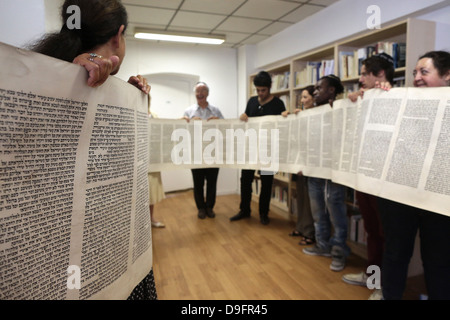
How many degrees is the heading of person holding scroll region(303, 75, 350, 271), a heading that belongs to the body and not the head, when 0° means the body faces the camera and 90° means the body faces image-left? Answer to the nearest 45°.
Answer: approximately 45°

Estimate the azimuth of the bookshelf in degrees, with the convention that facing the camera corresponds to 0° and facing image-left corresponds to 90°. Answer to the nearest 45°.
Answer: approximately 45°

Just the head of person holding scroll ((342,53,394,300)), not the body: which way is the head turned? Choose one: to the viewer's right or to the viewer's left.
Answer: to the viewer's left

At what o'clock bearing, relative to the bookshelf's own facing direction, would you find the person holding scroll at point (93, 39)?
The person holding scroll is roughly at 11 o'clock from the bookshelf.

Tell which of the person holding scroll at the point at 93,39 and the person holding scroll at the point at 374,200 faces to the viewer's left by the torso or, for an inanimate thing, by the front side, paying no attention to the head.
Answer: the person holding scroll at the point at 374,200

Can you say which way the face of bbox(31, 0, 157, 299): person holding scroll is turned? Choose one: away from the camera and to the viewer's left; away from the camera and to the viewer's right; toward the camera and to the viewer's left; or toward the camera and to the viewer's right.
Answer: away from the camera and to the viewer's right

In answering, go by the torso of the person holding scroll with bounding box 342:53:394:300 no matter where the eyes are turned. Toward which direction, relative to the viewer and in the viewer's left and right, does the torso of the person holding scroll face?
facing to the left of the viewer

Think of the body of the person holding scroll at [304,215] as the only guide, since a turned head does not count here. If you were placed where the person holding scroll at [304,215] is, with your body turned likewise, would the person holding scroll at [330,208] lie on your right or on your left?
on your left

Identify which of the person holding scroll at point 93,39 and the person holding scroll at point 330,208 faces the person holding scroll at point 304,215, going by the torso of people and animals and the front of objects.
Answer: the person holding scroll at point 93,39

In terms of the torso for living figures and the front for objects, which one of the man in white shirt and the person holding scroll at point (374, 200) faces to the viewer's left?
the person holding scroll
